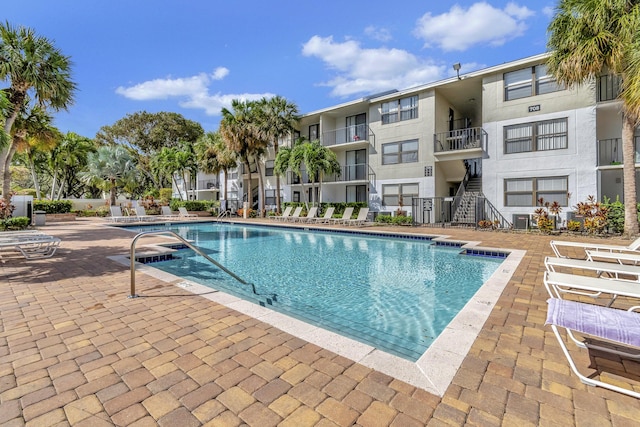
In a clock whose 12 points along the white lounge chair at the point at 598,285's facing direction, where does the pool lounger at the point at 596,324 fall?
The pool lounger is roughly at 9 o'clock from the white lounge chair.

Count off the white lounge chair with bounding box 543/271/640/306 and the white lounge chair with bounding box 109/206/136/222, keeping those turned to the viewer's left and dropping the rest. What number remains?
1

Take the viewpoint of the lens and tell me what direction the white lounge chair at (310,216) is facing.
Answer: facing the viewer and to the left of the viewer

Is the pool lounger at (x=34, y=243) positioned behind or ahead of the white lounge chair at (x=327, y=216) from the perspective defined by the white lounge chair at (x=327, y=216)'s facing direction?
ahead

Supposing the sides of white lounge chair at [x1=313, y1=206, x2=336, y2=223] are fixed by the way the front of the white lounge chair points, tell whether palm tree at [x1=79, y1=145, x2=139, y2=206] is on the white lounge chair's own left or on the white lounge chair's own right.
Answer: on the white lounge chair's own right

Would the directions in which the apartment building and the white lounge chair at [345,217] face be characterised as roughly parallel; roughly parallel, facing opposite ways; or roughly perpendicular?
roughly parallel

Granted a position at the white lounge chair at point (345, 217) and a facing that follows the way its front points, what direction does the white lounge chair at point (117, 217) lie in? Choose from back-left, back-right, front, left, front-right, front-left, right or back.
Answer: front-right

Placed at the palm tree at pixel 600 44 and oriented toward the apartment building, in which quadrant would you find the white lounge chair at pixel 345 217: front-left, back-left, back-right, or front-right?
front-left

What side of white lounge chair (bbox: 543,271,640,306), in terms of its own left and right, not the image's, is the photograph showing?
left

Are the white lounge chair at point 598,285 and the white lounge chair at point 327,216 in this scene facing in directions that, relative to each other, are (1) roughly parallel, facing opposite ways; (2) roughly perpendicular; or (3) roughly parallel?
roughly perpendicular
